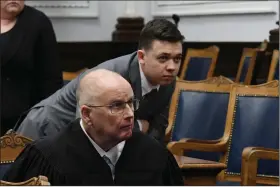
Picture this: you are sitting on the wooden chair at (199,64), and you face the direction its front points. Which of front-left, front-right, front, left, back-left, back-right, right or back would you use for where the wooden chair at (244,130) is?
front-left

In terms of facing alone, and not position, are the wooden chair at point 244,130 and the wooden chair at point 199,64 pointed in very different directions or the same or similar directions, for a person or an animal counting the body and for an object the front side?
same or similar directions

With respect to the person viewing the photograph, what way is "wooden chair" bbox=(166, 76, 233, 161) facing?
facing the viewer and to the left of the viewer

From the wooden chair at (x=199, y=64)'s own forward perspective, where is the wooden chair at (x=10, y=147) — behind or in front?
in front

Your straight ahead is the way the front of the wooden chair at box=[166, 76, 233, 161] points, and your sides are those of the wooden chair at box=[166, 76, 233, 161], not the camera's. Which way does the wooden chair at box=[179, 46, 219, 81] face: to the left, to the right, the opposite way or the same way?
the same way

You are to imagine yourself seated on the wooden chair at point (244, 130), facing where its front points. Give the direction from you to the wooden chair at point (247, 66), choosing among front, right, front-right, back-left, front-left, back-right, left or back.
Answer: back-right

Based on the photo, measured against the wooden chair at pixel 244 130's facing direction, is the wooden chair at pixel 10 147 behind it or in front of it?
in front
